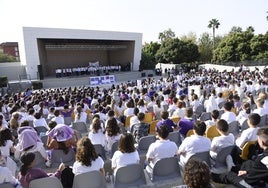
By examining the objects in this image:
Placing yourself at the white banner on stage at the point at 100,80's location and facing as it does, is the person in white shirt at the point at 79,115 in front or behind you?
in front

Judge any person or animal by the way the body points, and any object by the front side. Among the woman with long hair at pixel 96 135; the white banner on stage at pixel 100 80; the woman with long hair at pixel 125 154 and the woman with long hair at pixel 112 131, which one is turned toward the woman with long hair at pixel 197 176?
the white banner on stage

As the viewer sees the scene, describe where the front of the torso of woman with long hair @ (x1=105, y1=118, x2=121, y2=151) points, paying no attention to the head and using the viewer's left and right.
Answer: facing away from the viewer

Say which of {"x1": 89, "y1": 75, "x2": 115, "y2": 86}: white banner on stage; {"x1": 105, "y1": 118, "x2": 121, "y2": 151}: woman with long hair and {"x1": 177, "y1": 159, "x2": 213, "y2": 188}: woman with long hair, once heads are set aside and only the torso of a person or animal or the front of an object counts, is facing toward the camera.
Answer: the white banner on stage

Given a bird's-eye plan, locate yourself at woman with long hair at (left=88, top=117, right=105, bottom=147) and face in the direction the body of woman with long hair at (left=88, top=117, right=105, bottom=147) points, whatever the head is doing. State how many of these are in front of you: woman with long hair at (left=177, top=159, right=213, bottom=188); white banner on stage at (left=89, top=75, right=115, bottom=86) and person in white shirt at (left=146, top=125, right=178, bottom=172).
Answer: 1

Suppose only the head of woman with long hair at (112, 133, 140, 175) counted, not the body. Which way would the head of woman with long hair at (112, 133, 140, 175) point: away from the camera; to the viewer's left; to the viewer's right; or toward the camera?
away from the camera

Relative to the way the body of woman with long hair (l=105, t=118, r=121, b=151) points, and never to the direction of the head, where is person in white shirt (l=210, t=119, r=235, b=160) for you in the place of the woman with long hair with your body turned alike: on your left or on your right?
on your right

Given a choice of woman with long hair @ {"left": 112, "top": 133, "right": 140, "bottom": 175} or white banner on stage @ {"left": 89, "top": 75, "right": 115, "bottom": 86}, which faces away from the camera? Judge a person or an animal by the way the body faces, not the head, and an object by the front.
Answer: the woman with long hair

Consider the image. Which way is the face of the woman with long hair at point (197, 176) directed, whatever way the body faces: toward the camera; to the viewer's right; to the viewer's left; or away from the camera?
away from the camera

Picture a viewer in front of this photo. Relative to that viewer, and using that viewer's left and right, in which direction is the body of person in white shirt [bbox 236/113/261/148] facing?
facing away from the viewer and to the left of the viewer

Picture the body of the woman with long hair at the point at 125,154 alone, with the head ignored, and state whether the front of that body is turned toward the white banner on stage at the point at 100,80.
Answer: yes

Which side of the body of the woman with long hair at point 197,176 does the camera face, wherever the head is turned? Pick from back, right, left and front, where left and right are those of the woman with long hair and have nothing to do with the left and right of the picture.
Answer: back

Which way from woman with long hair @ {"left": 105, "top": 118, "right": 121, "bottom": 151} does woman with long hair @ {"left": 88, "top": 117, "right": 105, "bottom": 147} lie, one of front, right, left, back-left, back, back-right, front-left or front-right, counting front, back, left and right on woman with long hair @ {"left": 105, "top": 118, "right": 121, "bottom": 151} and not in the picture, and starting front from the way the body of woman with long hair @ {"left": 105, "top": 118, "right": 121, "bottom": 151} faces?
left

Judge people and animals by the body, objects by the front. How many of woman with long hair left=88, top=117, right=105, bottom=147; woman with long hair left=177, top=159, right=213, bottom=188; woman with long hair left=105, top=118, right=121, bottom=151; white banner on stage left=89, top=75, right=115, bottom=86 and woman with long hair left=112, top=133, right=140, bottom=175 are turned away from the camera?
4

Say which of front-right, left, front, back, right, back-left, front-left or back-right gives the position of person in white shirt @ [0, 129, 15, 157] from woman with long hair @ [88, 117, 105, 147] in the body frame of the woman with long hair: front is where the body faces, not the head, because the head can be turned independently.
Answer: left
